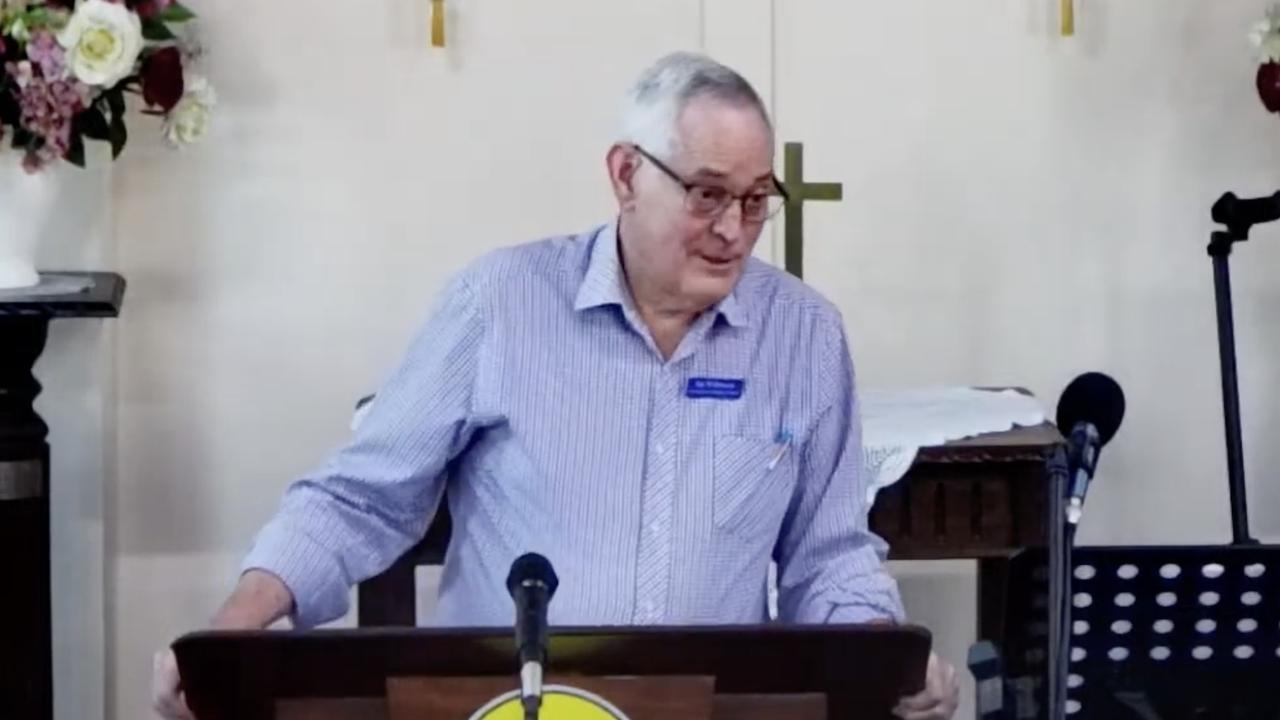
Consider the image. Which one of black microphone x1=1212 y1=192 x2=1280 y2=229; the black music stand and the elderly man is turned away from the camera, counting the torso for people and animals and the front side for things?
the black music stand

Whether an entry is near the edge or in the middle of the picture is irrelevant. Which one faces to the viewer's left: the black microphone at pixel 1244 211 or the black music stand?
the black microphone

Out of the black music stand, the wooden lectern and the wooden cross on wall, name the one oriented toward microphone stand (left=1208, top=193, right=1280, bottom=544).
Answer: the black music stand

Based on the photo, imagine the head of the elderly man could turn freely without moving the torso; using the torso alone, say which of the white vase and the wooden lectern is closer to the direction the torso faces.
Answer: the wooden lectern

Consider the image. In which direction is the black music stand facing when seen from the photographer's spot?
facing away from the viewer
